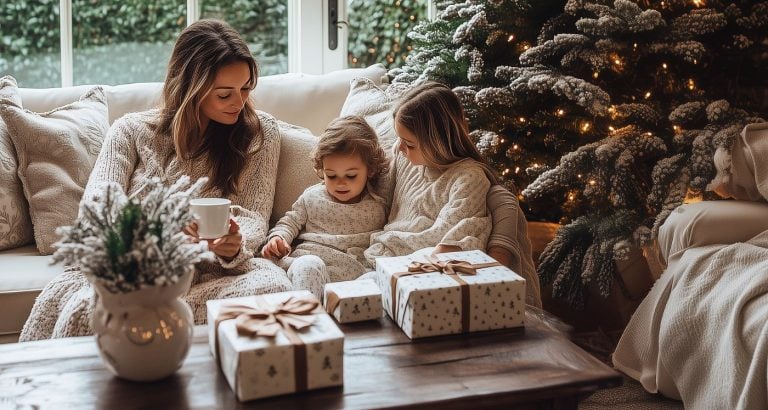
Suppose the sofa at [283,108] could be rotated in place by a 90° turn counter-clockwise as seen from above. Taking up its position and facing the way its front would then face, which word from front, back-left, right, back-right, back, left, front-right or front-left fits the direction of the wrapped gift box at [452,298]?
right

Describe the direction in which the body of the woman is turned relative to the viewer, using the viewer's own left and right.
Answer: facing the viewer

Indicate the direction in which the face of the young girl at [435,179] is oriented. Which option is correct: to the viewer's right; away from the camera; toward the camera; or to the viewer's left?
to the viewer's left

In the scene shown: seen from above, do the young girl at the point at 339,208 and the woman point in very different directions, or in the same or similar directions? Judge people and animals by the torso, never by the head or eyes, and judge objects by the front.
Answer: same or similar directions

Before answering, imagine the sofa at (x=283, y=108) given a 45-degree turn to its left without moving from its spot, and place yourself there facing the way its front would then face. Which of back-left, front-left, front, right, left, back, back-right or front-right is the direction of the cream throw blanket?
front

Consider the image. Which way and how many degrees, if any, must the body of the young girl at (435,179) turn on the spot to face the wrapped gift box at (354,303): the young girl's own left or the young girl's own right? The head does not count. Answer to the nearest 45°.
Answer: approximately 45° to the young girl's own left

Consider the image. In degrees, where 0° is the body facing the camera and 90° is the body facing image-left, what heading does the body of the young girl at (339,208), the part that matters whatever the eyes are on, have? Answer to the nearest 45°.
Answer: approximately 0°

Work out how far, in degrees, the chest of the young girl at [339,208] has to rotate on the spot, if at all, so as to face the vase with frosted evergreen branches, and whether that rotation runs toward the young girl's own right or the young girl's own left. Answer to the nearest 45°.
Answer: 0° — they already face it

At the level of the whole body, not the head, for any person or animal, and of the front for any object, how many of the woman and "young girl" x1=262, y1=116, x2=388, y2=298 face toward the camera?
2

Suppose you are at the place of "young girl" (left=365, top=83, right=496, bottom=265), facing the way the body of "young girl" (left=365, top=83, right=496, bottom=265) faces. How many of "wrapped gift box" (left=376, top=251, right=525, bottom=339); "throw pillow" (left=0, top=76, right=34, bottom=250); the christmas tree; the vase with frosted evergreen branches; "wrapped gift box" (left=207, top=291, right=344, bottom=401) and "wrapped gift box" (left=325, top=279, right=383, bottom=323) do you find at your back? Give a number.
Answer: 1

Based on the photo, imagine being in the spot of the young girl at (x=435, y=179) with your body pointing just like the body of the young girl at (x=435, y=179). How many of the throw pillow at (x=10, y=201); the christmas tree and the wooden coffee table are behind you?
1

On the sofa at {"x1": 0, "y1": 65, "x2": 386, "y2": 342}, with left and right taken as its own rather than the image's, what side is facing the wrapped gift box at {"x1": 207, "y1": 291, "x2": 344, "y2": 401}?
front
